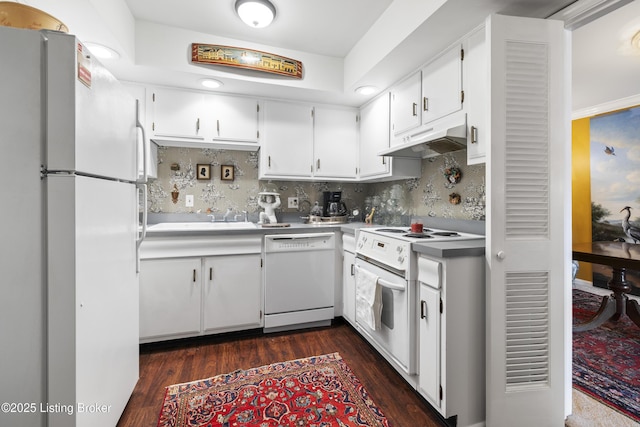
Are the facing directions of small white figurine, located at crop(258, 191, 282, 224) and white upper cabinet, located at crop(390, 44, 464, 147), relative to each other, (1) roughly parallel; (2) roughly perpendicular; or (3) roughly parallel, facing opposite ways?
roughly perpendicular

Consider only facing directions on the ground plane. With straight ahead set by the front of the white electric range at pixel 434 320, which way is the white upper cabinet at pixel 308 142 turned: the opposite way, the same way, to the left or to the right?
to the left

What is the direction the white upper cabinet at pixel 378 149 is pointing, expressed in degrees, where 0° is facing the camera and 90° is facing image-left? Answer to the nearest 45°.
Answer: approximately 45°

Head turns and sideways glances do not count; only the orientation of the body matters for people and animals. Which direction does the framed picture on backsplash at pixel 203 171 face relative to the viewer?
toward the camera

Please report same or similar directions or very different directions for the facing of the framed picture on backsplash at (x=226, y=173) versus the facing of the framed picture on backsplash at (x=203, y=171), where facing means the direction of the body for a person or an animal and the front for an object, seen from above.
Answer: same or similar directions

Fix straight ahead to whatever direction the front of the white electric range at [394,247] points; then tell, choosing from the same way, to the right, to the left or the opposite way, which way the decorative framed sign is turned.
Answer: to the left

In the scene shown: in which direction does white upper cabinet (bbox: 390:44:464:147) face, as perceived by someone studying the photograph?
facing the viewer and to the left of the viewer

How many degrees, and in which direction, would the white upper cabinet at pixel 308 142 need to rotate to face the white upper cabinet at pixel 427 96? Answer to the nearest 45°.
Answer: approximately 45° to its left

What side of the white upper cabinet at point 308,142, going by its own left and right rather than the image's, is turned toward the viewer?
front

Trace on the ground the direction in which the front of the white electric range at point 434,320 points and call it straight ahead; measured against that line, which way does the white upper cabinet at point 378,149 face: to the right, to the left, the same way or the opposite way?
the same way

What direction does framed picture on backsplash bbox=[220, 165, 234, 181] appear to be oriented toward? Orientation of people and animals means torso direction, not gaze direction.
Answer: toward the camera
